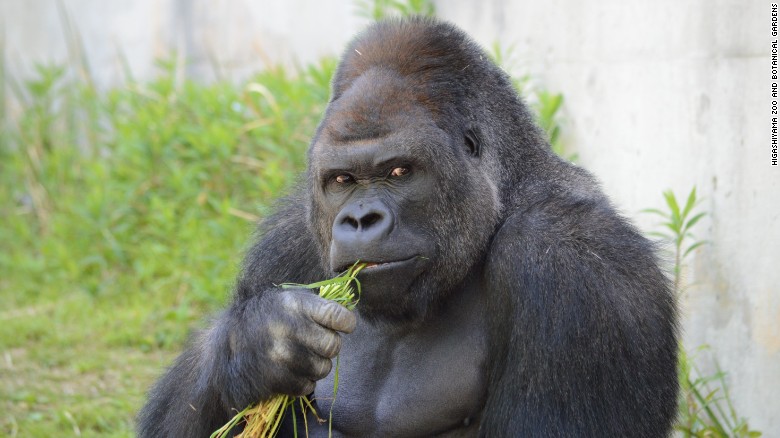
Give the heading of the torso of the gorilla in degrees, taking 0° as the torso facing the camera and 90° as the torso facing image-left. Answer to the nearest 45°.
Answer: approximately 45°

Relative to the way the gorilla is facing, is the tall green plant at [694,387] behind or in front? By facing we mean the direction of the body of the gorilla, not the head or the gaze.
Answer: behind
